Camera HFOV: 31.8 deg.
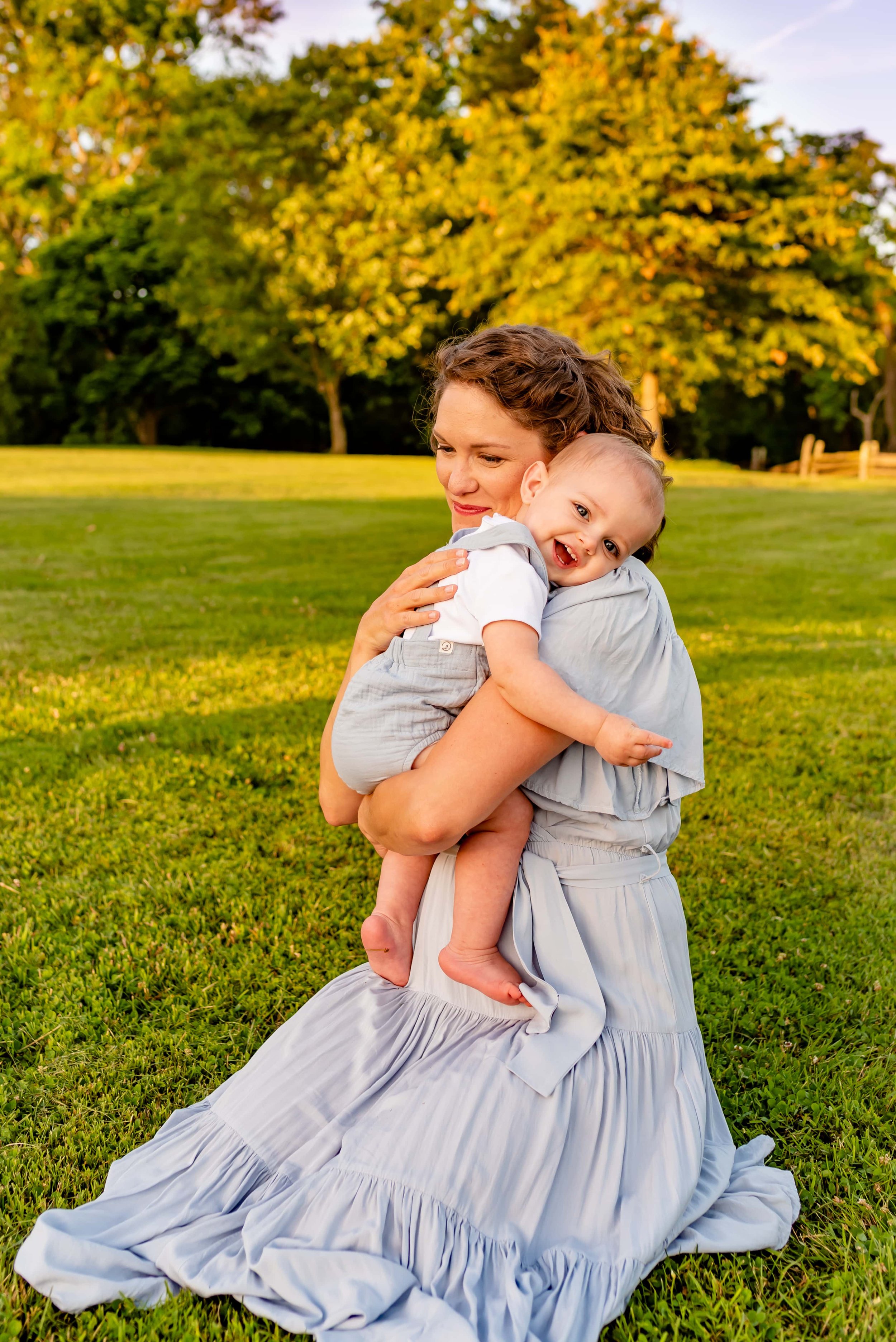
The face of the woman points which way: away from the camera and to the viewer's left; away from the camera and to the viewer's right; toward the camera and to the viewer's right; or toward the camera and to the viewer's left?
toward the camera and to the viewer's left

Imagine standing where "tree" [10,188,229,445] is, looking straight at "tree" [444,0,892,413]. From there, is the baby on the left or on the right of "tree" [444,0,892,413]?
right

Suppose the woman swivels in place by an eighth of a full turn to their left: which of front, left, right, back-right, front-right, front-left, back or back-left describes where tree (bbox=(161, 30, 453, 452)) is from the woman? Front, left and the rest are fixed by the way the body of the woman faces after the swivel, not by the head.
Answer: back-right

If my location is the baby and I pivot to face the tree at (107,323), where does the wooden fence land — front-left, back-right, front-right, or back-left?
front-right

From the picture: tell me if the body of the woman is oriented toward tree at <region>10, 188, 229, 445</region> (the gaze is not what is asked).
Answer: no

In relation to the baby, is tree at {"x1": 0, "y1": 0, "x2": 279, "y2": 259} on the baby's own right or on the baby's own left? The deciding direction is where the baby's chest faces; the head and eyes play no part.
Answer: on the baby's own left

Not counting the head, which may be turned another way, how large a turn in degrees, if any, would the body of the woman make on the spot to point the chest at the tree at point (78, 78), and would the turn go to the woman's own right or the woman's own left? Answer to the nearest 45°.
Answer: approximately 90° to the woman's own right
